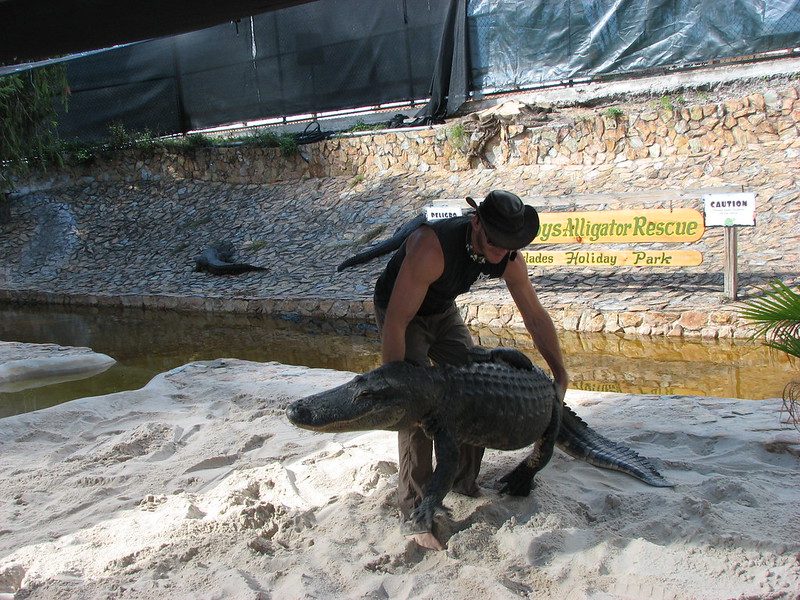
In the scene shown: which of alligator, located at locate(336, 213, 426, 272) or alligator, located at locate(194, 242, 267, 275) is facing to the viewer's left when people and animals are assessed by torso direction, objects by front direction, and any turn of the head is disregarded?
alligator, located at locate(194, 242, 267, 275)

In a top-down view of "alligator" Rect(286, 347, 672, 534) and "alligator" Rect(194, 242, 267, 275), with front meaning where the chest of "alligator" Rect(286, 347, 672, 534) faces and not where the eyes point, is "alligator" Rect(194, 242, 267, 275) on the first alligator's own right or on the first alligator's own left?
on the first alligator's own right

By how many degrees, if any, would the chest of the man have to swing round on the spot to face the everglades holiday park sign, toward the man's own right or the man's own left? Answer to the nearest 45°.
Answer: approximately 135° to the man's own left

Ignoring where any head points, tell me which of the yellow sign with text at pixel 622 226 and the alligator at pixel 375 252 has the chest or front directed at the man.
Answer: the yellow sign with text

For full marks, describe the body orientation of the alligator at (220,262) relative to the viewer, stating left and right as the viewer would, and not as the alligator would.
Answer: facing to the left of the viewer

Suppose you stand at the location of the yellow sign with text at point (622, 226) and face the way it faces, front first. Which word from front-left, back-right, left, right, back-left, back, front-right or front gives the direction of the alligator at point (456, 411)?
front

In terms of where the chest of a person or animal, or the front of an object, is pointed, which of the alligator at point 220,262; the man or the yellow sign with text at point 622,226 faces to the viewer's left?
the alligator

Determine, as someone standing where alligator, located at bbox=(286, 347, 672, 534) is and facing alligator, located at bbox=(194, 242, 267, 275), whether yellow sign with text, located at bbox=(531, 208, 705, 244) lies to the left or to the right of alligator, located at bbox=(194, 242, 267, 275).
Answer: right

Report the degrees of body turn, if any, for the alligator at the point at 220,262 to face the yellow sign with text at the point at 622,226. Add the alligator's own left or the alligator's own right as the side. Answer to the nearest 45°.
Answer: approximately 135° to the alligator's own left

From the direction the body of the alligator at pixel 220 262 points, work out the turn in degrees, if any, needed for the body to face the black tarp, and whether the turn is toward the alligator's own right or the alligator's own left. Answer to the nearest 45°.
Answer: approximately 135° to the alligator's own right

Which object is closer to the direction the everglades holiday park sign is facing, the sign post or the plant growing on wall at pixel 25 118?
the sign post

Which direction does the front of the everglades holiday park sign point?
toward the camera

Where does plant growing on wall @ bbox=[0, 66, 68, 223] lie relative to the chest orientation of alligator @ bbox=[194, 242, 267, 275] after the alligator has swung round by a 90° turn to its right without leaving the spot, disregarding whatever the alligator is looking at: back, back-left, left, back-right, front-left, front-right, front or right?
front-left

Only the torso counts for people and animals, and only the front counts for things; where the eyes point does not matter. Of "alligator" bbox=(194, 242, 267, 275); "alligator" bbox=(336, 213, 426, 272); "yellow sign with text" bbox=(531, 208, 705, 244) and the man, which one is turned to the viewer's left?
"alligator" bbox=(194, 242, 267, 275)

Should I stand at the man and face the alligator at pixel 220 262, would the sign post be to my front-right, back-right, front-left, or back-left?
front-right

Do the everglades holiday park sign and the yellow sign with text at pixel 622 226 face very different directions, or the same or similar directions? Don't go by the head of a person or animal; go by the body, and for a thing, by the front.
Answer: same or similar directions
